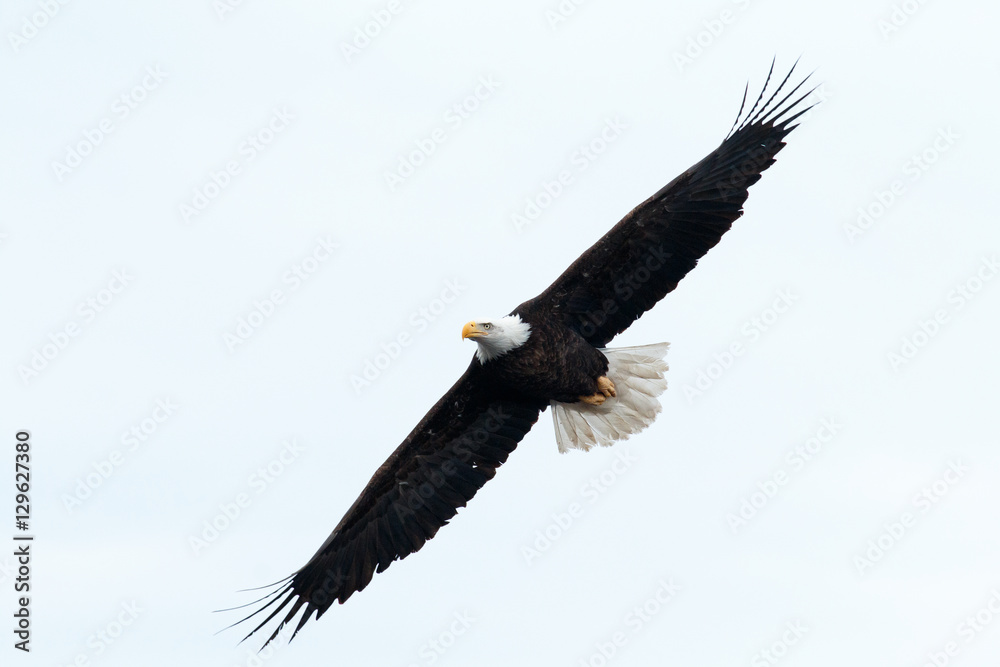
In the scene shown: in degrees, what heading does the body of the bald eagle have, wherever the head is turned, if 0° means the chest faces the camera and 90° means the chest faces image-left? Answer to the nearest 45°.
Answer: approximately 45°
